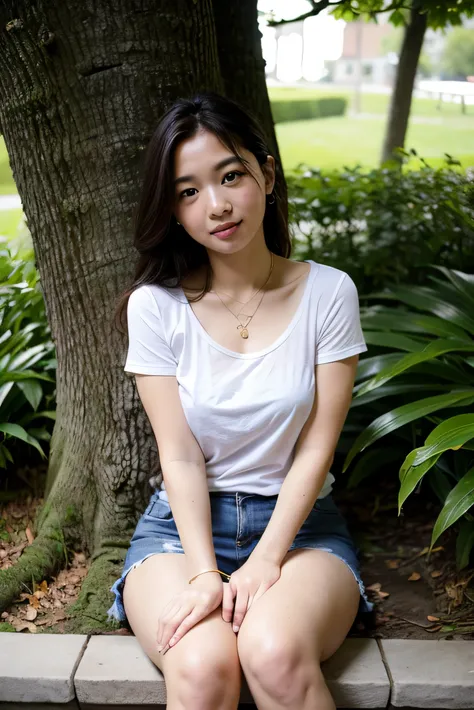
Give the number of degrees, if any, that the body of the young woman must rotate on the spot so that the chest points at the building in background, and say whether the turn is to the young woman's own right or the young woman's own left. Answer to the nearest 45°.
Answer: approximately 180°

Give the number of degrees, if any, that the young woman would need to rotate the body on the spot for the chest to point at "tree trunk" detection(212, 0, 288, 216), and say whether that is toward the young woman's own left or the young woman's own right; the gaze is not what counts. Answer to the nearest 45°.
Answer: approximately 180°

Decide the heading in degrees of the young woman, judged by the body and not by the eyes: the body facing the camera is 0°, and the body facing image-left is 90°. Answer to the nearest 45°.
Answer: approximately 0°

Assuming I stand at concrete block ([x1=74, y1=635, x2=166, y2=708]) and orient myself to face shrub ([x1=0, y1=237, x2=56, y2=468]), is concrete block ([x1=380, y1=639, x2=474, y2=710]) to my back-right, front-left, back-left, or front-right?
back-right

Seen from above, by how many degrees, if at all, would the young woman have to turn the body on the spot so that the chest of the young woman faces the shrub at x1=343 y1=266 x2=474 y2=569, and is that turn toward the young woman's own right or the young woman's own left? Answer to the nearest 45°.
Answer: approximately 135° to the young woman's own left

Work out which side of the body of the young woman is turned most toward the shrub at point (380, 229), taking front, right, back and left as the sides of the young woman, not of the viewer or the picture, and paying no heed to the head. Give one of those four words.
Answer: back

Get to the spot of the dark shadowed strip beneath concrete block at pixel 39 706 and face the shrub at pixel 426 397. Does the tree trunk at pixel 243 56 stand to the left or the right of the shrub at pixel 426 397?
left
